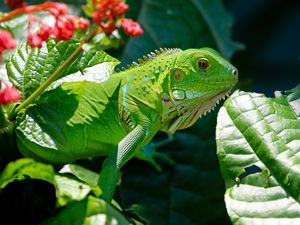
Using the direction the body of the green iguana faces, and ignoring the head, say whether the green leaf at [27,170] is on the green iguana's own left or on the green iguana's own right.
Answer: on the green iguana's own right

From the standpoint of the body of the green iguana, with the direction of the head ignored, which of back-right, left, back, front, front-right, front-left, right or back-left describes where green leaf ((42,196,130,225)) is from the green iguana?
right

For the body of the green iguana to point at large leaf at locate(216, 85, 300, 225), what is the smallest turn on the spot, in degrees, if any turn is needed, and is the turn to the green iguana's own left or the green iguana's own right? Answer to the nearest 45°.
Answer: approximately 45° to the green iguana's own right

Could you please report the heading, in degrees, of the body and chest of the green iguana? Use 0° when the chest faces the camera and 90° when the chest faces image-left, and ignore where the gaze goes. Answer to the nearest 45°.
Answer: approximately 270°
